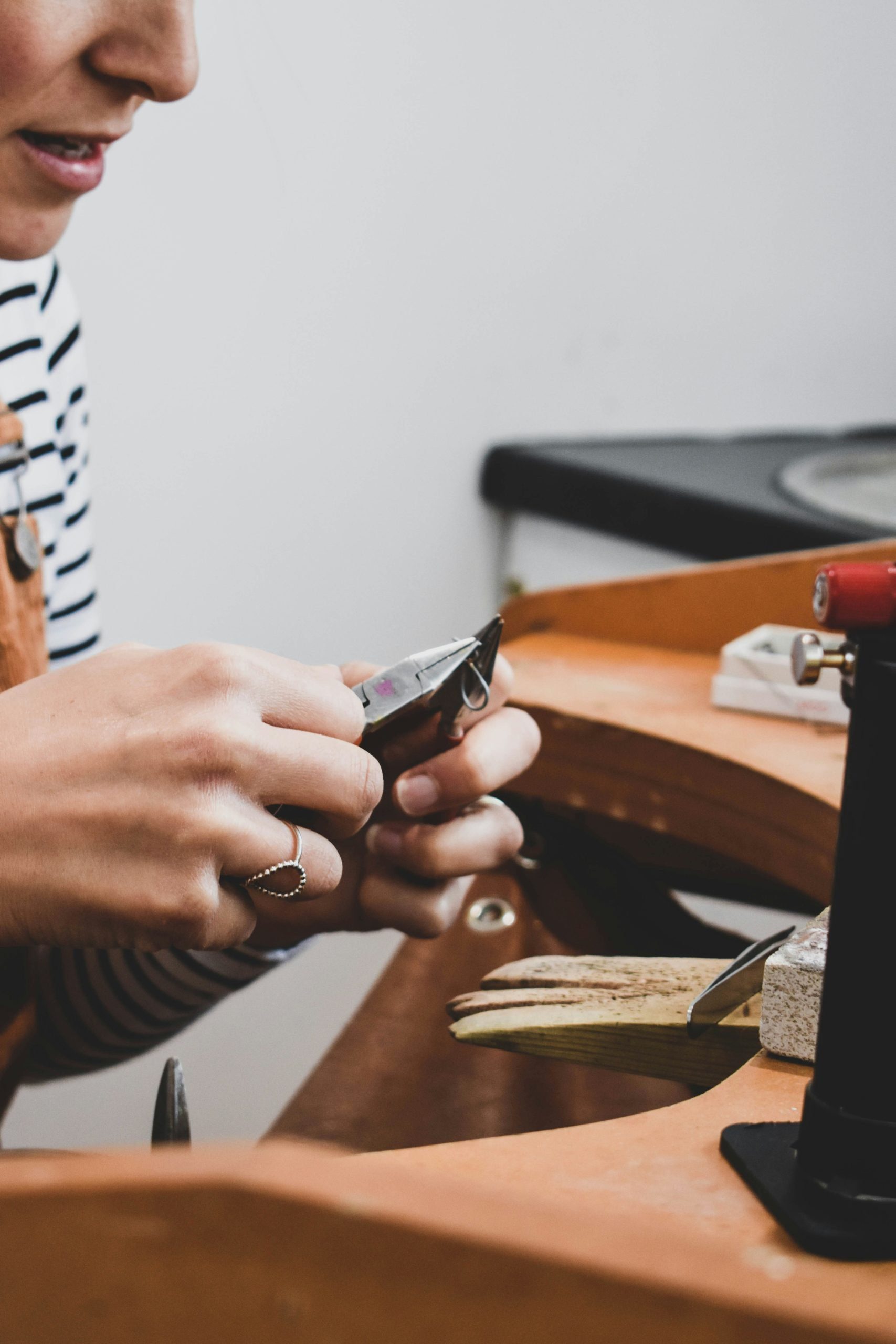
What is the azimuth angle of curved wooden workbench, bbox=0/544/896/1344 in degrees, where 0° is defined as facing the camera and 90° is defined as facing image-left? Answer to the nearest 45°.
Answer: approximately 90°

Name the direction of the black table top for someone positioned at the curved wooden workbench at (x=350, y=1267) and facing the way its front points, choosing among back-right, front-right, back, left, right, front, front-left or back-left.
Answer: right
